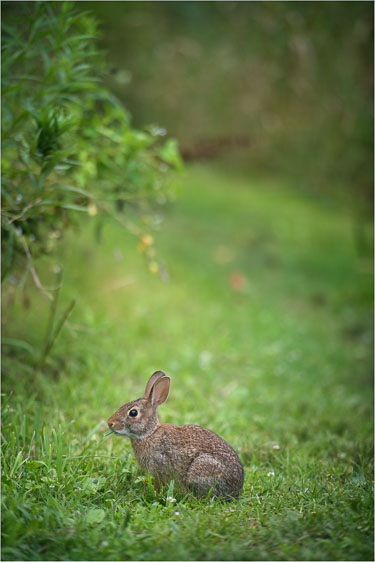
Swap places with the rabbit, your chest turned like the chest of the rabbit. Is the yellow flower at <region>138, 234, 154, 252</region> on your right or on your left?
on your right

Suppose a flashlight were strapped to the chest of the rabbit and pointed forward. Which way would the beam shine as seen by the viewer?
to the viewer's left

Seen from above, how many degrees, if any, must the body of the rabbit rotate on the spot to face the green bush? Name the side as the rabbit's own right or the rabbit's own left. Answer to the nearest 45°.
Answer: approximately 45° to the rabbit's own right
